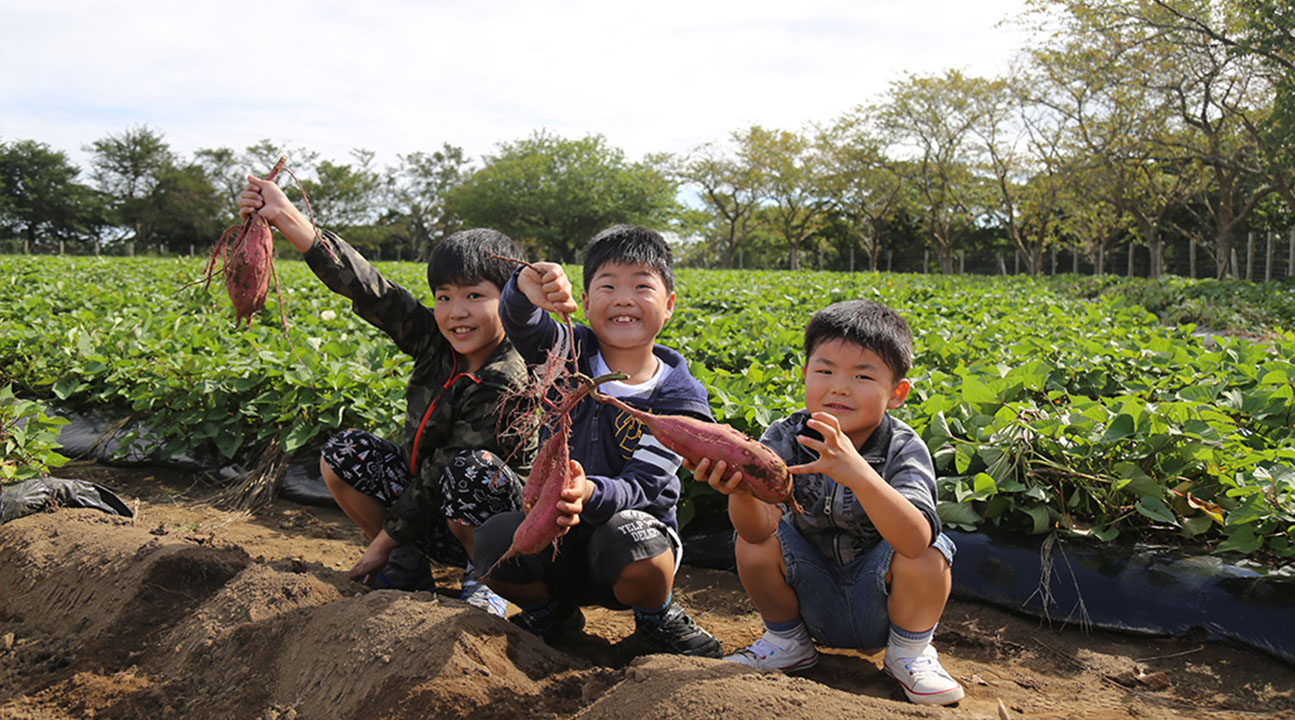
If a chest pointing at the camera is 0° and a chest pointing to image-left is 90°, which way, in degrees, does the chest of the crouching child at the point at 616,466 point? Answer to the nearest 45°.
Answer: approximately 0°

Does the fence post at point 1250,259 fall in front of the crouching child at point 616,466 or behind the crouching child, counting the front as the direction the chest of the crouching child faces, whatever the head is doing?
behind

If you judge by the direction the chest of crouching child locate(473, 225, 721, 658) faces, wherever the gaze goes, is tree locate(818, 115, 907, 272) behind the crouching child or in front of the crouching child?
behind

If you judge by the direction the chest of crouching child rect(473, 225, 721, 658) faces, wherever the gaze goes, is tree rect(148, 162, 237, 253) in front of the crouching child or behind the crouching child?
behind

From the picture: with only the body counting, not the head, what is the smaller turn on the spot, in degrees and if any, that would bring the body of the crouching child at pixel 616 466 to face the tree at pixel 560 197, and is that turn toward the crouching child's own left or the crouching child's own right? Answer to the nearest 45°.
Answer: approximately 180°

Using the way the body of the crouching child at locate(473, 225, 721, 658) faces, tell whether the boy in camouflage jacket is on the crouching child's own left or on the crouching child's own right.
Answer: on the crouching child's own right
